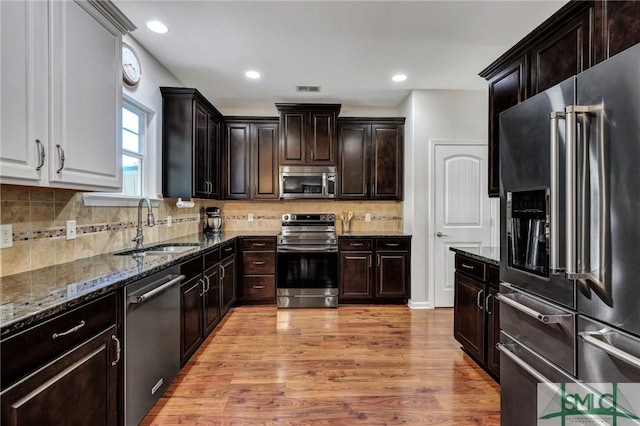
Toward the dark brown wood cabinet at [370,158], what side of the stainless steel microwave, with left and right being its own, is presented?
left

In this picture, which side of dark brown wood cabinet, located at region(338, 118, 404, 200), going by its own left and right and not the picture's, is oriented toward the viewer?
front

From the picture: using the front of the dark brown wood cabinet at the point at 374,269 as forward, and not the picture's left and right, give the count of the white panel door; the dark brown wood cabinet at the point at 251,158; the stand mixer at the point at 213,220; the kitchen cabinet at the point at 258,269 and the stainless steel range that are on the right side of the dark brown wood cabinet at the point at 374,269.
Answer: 4

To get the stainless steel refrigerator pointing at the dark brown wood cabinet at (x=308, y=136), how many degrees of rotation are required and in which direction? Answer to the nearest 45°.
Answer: approximately 90° to its right

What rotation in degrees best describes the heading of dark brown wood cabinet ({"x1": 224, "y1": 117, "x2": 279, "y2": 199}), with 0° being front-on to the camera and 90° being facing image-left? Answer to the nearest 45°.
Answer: approximately 0°

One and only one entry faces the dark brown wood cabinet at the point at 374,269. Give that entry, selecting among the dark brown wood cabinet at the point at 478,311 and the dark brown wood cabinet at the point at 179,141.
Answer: the dark brown wood cabinet at the point at 179,141

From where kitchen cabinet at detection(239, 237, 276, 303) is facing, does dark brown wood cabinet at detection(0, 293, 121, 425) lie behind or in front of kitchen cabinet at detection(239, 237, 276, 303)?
in front

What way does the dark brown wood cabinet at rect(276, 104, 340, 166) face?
toward the camera

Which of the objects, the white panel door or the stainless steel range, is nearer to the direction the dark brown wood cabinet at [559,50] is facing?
the stainless steel range

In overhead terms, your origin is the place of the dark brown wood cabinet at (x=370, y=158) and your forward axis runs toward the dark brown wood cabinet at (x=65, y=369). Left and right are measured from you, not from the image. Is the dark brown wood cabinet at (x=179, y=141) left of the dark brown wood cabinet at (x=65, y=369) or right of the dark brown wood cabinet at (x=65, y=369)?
right

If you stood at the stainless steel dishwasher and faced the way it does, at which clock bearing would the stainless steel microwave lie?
The stainless steel microwave is roughly at 9 o'clock from the stainless steel dishwasher.

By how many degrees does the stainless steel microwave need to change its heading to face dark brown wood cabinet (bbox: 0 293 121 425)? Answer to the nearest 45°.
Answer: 0° — it already faces it
